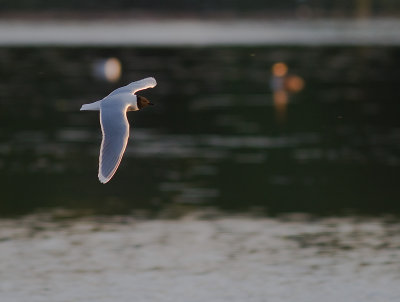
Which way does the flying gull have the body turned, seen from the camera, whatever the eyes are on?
to the viewer's right
